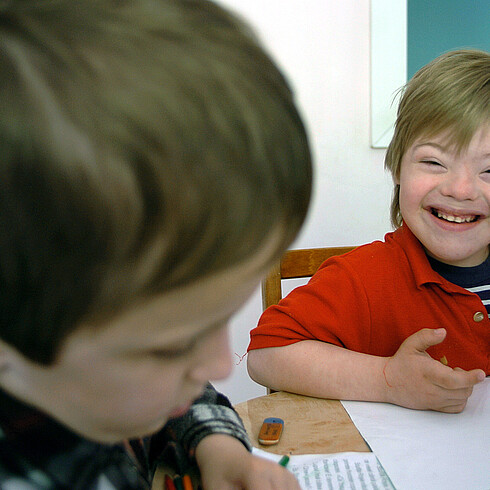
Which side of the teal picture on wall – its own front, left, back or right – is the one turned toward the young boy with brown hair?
front

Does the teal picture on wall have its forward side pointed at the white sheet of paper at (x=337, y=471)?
yes

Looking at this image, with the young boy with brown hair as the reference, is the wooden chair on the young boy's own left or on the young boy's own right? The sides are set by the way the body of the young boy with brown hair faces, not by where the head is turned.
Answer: on the young boy's own left

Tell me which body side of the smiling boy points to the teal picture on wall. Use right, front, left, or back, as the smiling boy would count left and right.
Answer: back

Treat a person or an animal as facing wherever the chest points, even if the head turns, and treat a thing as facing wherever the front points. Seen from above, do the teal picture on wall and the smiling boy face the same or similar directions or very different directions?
same or similar directions

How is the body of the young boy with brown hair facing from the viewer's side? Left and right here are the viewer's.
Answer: facing to the right of the viewer

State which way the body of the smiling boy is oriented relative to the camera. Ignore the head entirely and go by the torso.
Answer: toward the camera

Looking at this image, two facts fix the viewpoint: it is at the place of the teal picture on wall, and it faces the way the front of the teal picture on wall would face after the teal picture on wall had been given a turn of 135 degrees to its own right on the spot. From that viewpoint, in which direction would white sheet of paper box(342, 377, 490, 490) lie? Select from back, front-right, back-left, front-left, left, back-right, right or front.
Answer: back-left

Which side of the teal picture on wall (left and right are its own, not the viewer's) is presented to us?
front

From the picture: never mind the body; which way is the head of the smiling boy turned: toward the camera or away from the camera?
toward the camera

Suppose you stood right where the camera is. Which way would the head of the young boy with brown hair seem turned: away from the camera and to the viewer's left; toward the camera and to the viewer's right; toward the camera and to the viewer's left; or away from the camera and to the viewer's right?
toward the camera and to the viewer's right

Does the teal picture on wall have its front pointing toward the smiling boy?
yes
